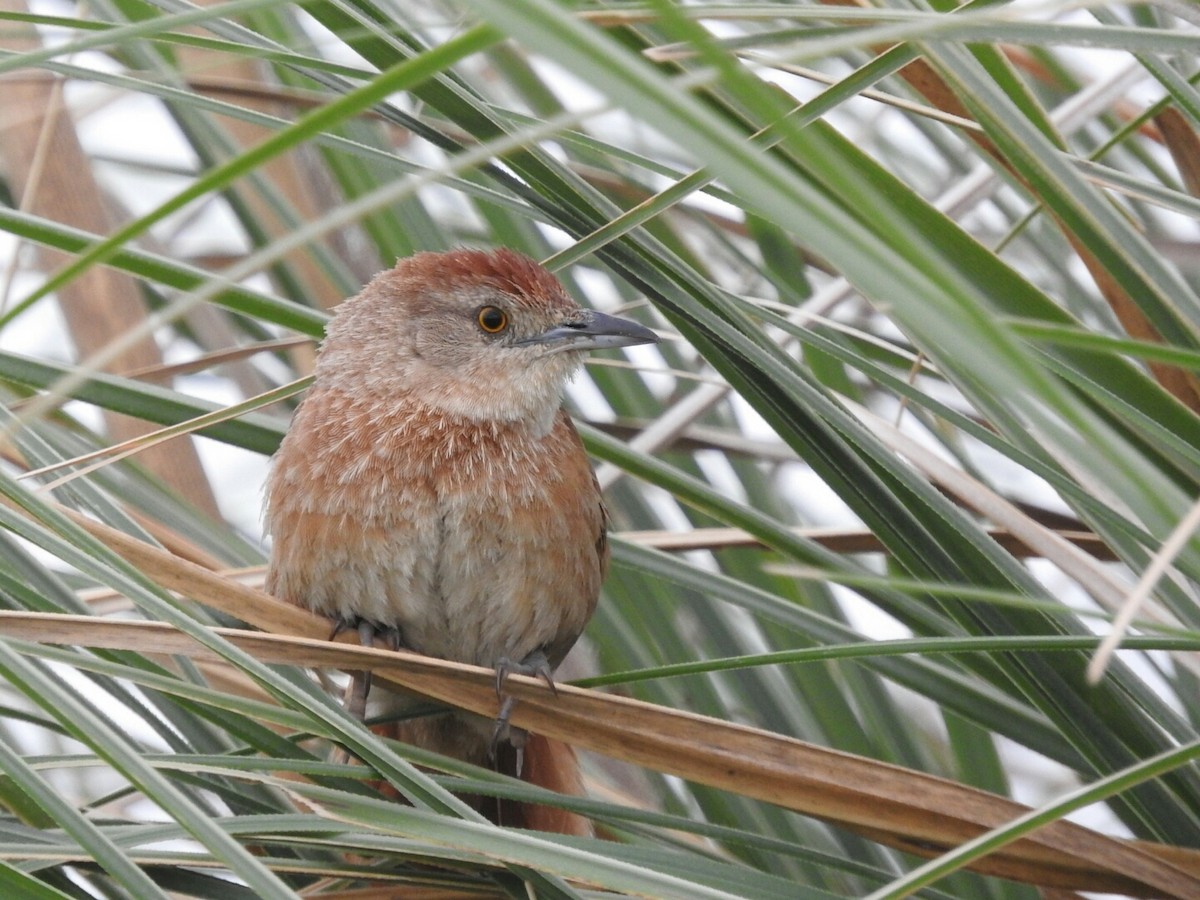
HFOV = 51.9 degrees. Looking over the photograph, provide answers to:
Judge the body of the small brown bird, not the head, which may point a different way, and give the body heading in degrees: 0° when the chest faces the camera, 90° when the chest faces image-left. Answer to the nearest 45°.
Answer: approximately 0°
